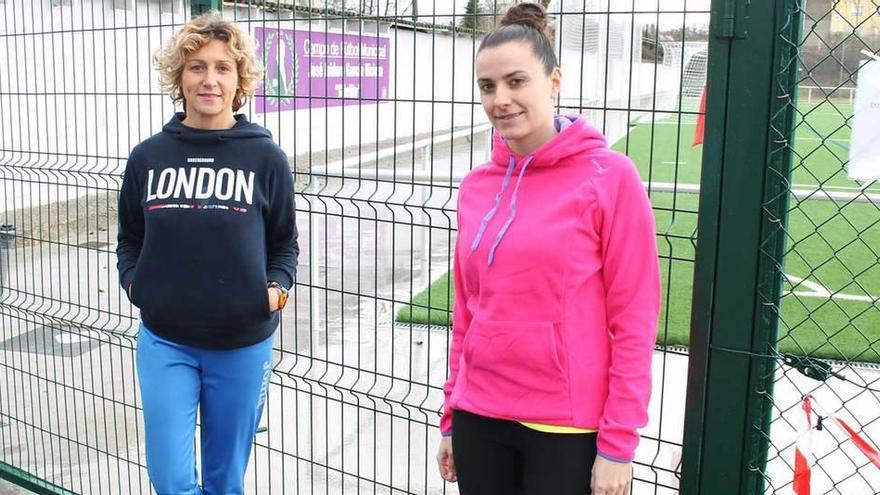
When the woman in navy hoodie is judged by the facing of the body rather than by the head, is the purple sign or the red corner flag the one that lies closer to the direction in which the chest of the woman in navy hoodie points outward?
the red corner flag

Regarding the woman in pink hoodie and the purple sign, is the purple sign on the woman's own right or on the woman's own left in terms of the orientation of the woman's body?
on the woman's own right

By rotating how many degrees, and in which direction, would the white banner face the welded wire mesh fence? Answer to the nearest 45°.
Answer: approximately 135° to its right

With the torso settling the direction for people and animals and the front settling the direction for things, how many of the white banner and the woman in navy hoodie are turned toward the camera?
2

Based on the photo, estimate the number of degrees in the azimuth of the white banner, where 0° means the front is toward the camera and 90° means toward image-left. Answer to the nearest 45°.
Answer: approximately 0°

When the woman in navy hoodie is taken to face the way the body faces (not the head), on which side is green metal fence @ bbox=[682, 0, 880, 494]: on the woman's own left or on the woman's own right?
on the woman's own left

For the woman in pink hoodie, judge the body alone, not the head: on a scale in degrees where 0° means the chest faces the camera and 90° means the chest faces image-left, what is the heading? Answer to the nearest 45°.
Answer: approximately 45°

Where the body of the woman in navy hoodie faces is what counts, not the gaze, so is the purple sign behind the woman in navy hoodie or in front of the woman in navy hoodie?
behind
